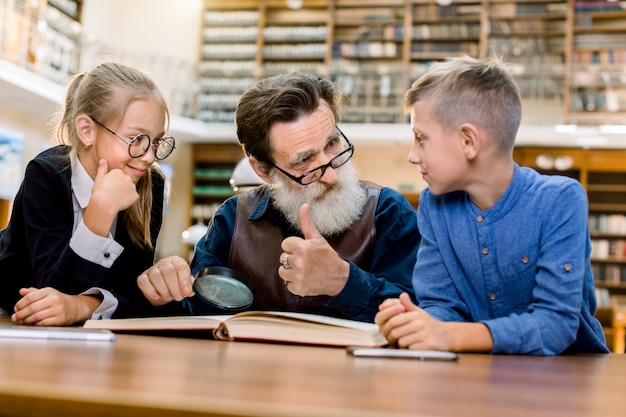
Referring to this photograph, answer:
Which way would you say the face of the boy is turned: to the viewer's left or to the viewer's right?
to the viewer's left

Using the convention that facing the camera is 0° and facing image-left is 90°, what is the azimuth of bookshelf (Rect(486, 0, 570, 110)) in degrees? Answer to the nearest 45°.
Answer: approximately 0°

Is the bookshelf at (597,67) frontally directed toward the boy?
yes

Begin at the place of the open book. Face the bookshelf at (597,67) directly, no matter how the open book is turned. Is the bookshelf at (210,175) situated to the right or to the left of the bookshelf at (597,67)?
left

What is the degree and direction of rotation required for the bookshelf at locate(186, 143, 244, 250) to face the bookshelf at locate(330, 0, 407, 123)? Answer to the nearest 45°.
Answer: approximately 90° to its left

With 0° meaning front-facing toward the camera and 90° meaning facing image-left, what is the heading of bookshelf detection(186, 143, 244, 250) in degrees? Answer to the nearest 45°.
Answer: approximately 0°

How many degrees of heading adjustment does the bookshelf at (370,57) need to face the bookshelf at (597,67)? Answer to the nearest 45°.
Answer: approximately 90° to its left

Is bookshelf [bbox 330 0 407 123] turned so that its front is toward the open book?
yes

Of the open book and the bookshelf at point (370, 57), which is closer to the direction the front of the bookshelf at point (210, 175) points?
the open book
